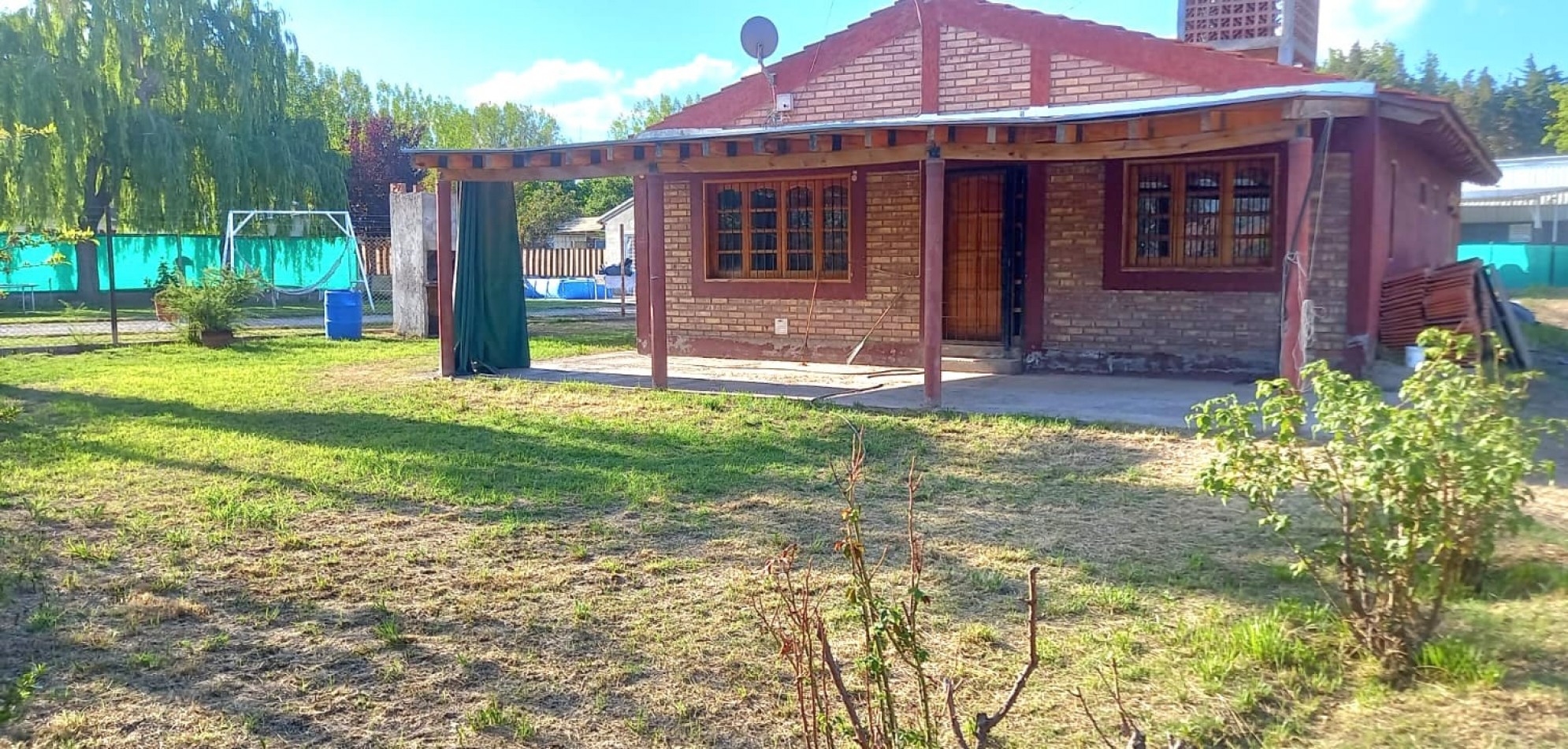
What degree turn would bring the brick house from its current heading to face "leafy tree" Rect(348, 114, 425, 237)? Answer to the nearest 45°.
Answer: approximately 135° to its right

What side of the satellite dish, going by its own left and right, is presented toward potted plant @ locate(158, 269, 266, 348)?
right

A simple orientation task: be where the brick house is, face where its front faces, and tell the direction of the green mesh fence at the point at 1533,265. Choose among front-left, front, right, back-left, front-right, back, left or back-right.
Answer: back-left

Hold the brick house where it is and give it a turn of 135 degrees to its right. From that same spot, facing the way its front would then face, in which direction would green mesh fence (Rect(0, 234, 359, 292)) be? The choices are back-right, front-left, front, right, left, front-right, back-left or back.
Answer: front

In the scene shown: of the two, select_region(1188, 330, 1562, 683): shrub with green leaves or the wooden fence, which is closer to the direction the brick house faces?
the shrub with green leaves

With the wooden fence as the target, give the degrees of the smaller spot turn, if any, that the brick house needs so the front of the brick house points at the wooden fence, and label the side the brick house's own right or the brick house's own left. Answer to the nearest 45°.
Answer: approximately 135° to the brick house's own right

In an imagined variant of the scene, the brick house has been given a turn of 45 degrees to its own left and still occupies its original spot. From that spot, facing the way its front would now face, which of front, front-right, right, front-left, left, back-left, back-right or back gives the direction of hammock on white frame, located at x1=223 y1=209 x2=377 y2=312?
back

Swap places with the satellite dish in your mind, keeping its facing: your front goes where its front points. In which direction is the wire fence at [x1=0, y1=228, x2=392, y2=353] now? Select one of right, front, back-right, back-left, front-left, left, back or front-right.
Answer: back-right

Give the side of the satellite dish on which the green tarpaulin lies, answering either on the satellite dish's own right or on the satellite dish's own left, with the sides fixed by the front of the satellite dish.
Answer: on the satellite dish's own right

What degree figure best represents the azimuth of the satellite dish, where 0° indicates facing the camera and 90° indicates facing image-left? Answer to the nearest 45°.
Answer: approximately 0°

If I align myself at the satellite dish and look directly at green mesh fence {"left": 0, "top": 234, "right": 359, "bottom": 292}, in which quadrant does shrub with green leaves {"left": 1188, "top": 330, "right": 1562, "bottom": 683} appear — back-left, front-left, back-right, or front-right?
back-left

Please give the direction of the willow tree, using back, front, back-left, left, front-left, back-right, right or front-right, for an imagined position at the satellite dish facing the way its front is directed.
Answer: back-right

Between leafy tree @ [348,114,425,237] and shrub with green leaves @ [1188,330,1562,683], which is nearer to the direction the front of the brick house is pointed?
the shrub with green leaves

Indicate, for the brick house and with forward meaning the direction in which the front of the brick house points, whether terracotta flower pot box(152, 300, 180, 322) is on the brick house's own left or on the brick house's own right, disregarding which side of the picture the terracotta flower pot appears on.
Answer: on the brick house's own right

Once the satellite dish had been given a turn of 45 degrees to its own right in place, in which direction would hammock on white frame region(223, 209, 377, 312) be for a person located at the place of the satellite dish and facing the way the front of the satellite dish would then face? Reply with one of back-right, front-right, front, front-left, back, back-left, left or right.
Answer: right

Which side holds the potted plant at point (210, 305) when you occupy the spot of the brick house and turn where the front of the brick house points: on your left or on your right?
on your right

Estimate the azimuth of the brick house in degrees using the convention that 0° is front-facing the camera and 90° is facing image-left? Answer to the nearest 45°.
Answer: approximately 0°

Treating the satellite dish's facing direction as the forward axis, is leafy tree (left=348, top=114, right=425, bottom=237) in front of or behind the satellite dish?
behind
